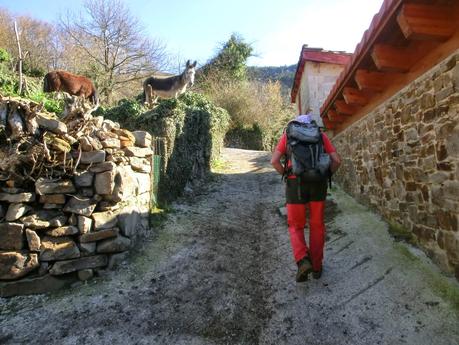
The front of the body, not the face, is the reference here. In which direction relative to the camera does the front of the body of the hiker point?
away from the camera

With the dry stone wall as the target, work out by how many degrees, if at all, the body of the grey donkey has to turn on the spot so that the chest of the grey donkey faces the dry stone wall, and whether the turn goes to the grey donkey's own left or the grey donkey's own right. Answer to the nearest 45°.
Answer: approximately 90° to the grey donkey's own right

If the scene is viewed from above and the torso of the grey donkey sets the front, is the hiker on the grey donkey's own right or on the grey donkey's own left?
on the grey donkey's own right

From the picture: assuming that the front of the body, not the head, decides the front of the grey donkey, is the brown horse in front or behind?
behind

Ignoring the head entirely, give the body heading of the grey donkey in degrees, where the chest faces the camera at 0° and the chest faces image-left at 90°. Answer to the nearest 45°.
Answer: approximately 270°

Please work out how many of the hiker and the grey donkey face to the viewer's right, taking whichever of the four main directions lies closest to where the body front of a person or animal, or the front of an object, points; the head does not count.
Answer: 1

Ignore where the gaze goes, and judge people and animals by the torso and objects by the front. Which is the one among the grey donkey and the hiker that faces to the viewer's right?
the grey donkey

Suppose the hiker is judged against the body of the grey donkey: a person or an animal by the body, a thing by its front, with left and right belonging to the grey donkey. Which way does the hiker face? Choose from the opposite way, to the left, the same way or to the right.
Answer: to the left

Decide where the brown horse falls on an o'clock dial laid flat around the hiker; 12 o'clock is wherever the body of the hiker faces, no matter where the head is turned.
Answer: The brown horse is roughly at 10 o'clock from the hiker.

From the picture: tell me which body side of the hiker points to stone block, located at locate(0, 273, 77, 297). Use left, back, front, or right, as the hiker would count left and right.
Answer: left

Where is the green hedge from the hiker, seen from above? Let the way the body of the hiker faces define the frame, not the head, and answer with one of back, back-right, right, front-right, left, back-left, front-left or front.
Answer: front-left
